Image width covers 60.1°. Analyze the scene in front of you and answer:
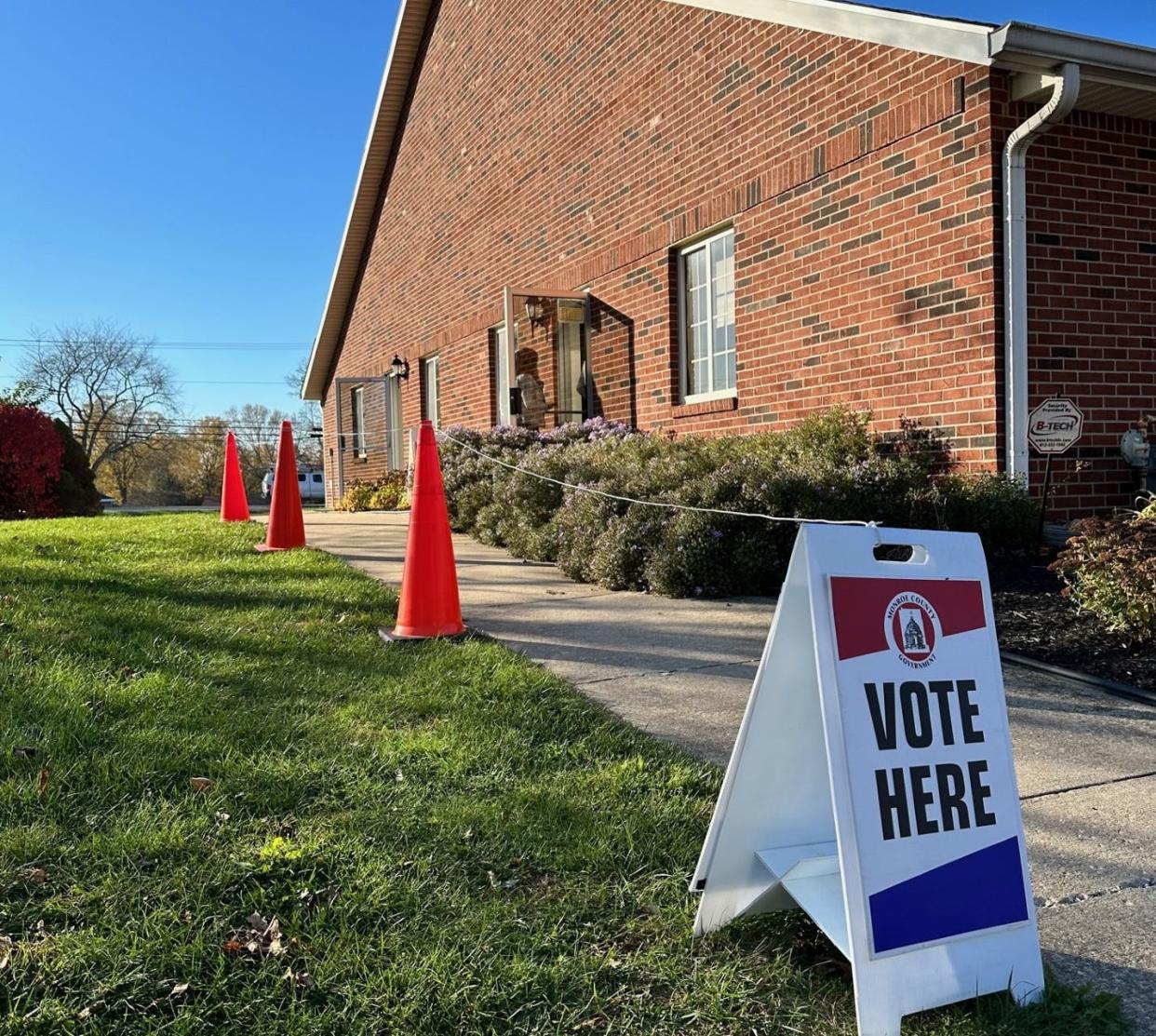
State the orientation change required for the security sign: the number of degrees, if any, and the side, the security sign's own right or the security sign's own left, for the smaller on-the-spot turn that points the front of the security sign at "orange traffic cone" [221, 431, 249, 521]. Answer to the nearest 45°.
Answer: approximately 90° to the security sign's own right

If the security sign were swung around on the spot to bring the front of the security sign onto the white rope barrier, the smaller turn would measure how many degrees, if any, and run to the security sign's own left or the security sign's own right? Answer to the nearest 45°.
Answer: approximately 45° to the security sign's own right

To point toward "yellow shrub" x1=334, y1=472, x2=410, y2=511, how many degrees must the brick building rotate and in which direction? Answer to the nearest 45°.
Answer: approximately 90° to its right

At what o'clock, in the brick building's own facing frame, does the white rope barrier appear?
The white rope barrier is roughly at 11 o'clock from the brick building.

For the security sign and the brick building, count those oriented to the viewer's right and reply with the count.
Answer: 0

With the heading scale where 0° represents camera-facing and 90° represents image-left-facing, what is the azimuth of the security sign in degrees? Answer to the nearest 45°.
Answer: approximately 0°

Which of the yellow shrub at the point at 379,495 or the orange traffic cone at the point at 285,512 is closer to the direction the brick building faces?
the orange traffic cone

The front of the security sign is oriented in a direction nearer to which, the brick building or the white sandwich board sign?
the white sandwich board sign

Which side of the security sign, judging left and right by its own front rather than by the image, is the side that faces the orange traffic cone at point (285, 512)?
right

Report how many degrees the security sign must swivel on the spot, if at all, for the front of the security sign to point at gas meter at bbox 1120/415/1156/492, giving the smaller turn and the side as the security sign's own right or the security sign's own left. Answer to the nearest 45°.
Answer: approximately 135° to the security sign's own left

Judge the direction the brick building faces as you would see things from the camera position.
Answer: facing the viewer and to the left of the viewer

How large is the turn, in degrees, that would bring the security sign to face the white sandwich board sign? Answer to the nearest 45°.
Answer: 0° — it already faces it
